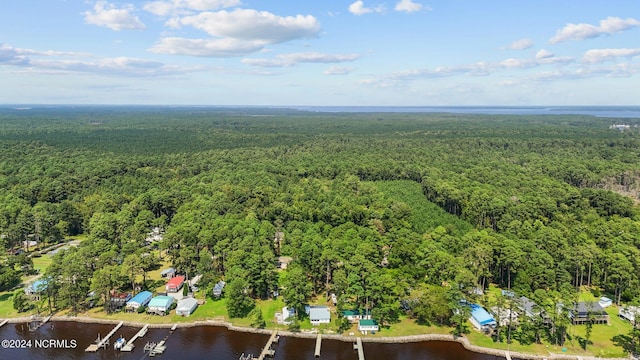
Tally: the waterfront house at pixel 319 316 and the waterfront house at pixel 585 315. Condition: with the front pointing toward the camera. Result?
2

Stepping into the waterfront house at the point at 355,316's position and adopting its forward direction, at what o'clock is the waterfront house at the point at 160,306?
the waterfront house at the point at 160,306 is roughly at 3 o'clock from the waterfront house at the point at 355,316.

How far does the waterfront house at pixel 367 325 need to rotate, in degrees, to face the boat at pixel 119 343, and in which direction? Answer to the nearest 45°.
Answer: approximately 90° to its right

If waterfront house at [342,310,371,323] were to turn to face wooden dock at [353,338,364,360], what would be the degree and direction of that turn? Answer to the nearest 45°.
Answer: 0° — it already faces it

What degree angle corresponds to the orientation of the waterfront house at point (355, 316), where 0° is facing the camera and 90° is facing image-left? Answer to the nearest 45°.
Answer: approximately 0°

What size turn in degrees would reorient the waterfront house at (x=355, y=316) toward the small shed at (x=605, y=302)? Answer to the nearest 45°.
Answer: approximately 90° to its left

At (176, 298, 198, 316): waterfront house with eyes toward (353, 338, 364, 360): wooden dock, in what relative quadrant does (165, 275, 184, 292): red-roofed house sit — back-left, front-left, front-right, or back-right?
back-left

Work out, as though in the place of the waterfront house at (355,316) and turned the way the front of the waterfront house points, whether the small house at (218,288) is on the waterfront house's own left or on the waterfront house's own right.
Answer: on the waterfront house's own right

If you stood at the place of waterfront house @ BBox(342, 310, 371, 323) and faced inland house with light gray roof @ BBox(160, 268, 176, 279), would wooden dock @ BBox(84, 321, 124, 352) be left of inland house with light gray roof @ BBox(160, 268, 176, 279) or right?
left
